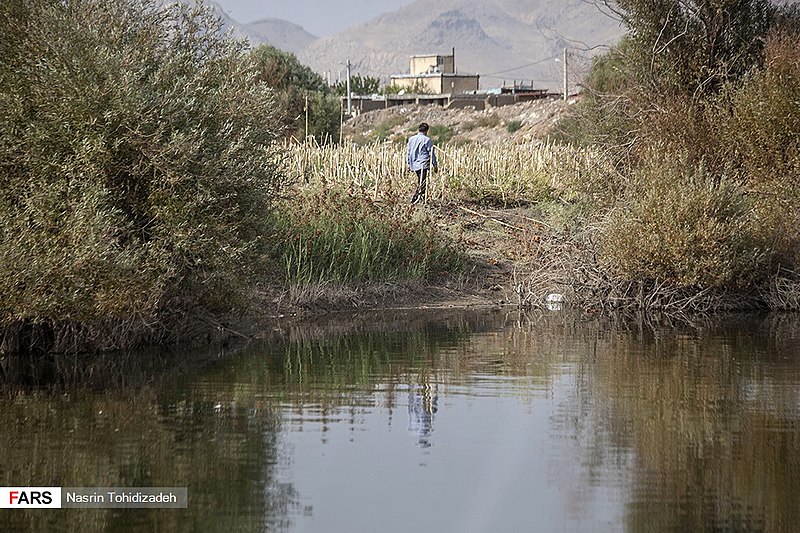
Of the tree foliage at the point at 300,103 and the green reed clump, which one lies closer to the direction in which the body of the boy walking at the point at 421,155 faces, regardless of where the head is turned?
the tree foliage

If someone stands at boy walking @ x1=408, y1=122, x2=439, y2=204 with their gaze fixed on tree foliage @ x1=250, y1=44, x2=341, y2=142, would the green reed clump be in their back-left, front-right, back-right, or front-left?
back-left

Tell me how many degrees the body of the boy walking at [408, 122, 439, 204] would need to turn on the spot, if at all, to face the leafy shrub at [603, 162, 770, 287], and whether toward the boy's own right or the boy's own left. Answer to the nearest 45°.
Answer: approximately 90° to the boy's own right

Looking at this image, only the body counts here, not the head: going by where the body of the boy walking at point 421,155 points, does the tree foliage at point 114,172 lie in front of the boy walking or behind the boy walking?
behind

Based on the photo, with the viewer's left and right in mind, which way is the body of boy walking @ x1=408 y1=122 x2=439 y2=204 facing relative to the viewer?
facing away from the viewer and to the right of the viewer

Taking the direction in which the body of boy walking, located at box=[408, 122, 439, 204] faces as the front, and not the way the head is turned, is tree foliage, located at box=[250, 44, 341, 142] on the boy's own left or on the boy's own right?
on the boy's own left

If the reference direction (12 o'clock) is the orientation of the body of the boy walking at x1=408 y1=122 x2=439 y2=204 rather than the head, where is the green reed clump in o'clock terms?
The green reed clump is roughly at 5 o'clock from the boy walking.
